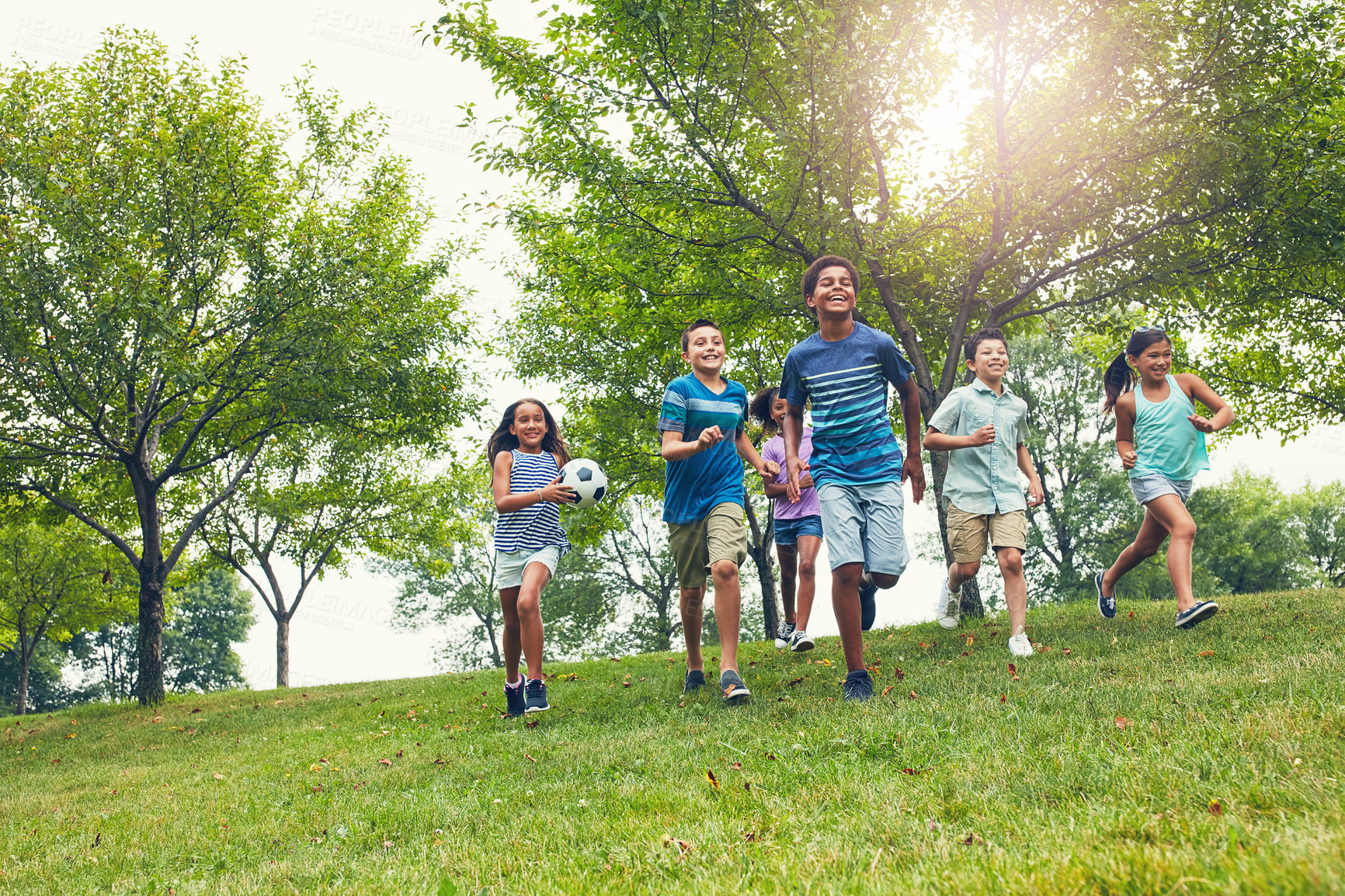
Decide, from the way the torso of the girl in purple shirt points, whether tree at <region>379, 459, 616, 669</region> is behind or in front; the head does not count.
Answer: behind

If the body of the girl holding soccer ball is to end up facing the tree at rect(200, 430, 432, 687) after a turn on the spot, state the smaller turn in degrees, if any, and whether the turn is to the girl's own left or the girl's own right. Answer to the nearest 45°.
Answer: approximately 180°

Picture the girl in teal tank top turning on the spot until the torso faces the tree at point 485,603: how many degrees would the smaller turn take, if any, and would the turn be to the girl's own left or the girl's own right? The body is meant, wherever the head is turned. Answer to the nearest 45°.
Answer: approximately 180°

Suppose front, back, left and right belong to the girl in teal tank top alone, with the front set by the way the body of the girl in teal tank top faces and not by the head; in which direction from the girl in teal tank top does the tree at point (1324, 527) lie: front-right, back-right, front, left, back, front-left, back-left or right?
back-left

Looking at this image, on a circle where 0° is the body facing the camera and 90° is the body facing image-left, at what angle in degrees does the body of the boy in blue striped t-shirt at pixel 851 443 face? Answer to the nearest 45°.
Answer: approximately 0°

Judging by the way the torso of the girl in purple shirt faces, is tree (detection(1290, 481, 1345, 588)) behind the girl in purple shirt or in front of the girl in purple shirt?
behind

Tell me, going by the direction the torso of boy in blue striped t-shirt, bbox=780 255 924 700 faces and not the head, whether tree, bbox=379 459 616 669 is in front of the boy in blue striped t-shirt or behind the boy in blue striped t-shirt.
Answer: behind

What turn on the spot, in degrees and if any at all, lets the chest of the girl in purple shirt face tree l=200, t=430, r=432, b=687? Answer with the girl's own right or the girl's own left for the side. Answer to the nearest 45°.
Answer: approximately 135° to the girl's own right

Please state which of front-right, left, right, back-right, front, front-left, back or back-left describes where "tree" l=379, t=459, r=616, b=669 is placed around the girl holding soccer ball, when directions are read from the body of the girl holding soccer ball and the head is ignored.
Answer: back
